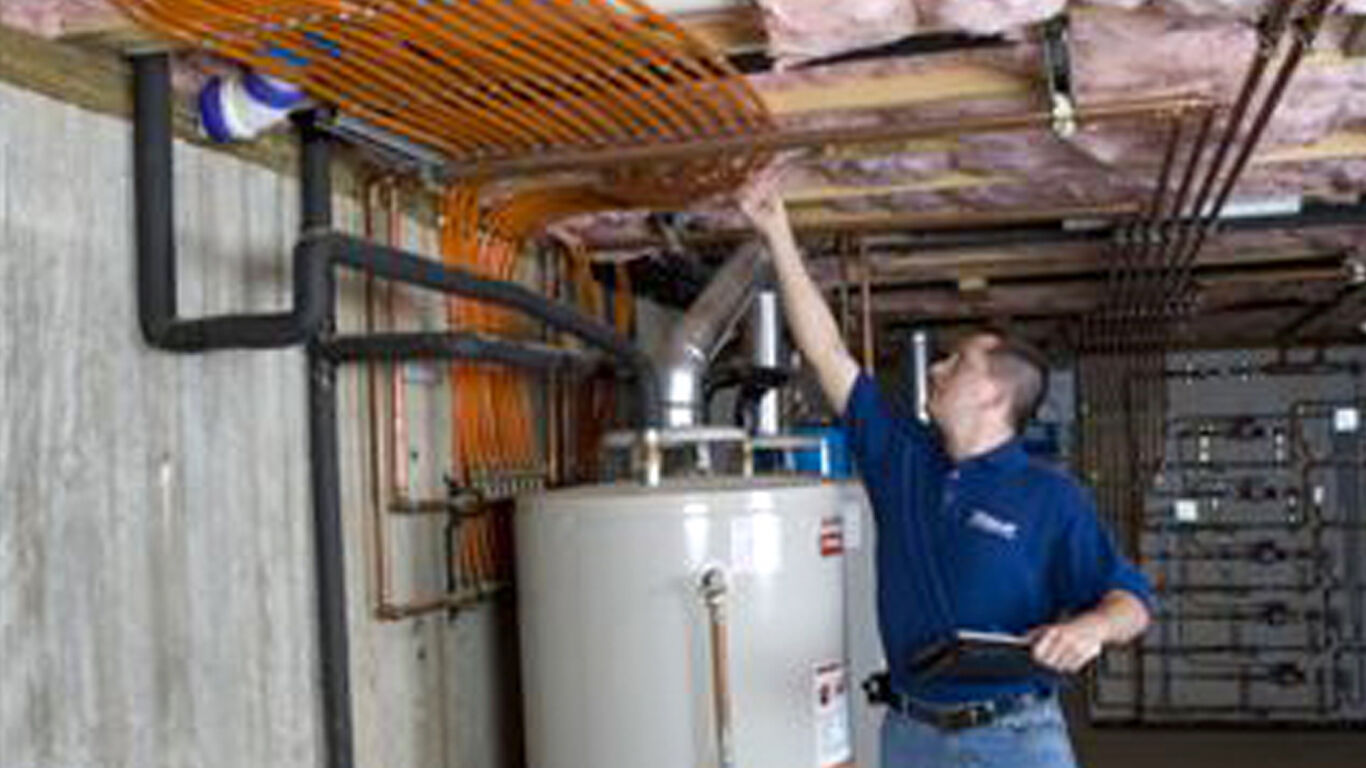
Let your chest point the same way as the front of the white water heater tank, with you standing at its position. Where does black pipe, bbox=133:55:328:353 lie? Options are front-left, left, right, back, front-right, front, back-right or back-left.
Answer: back-right

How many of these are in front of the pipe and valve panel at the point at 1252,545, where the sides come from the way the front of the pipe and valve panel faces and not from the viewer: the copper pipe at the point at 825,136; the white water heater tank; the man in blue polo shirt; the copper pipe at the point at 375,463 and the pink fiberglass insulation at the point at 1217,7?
5

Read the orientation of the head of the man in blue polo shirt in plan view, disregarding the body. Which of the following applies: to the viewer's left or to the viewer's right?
to the viewer's left

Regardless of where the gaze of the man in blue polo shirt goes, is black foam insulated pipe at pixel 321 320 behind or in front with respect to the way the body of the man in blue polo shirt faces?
in front

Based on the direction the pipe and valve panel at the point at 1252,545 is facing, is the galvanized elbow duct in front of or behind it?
in front

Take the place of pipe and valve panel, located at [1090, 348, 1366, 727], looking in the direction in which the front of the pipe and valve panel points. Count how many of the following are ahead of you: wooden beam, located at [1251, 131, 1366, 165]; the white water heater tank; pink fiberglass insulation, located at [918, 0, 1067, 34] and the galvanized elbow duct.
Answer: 4

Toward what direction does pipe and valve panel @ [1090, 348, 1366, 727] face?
toward the camera

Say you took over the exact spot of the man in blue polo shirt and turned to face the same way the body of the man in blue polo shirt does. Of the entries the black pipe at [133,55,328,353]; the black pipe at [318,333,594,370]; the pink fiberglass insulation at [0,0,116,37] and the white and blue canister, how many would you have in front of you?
4

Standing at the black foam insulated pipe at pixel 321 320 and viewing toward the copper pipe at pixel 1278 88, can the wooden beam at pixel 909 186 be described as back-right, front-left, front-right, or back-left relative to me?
front-left

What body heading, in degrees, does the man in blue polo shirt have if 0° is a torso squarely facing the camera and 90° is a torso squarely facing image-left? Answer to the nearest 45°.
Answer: approximately 45°

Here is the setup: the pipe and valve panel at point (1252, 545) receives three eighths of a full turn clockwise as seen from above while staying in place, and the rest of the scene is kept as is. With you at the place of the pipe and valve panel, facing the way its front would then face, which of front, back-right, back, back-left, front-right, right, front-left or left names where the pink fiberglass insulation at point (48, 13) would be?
back-left

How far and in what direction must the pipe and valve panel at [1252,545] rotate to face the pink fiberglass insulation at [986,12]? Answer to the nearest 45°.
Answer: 0° — it already faces it

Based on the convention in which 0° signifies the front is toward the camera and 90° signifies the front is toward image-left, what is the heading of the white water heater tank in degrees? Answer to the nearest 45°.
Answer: approximately 270°

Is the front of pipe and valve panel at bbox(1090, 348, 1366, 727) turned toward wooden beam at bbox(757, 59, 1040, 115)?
yes

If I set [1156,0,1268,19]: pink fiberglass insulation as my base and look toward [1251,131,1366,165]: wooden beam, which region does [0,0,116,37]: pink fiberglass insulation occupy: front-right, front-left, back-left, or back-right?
back-left
